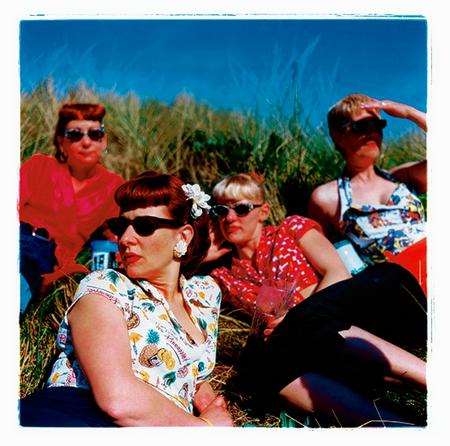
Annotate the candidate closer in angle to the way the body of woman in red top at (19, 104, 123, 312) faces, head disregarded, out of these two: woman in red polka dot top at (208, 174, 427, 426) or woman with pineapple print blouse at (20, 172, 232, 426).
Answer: the woman with pineapple print blouse

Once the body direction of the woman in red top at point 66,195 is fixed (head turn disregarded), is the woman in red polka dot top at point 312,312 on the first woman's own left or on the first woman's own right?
on the first woman's own left

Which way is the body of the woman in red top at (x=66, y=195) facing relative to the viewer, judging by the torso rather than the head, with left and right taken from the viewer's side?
facing the viewer

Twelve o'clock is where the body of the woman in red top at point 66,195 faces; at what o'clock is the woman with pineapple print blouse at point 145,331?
The woman with pineapple print blouse is roughly at 11 o'clock from the woman in red top.

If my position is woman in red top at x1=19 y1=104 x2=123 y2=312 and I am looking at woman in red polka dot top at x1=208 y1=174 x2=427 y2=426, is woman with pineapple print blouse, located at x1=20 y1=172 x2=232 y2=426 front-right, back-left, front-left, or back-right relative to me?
front-right

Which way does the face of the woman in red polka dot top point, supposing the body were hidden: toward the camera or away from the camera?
toward the camera

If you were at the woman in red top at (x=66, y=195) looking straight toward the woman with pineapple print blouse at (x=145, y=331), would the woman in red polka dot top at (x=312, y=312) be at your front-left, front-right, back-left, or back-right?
front-left

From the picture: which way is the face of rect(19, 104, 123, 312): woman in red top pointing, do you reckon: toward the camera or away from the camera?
toward the camera
